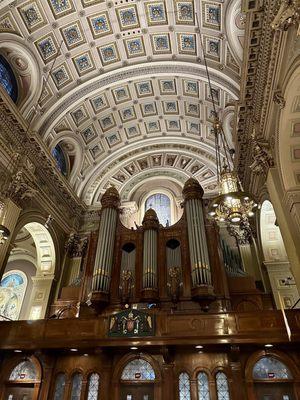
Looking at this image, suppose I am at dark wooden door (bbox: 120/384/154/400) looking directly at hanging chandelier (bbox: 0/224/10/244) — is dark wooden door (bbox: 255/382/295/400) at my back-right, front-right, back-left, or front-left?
back-left

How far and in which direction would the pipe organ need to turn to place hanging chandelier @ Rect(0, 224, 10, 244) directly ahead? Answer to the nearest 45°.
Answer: approximately 45° to its right

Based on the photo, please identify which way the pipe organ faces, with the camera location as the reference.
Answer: facing the viewer

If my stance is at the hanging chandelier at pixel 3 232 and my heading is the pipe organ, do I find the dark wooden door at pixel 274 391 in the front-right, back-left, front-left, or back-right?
front-right
